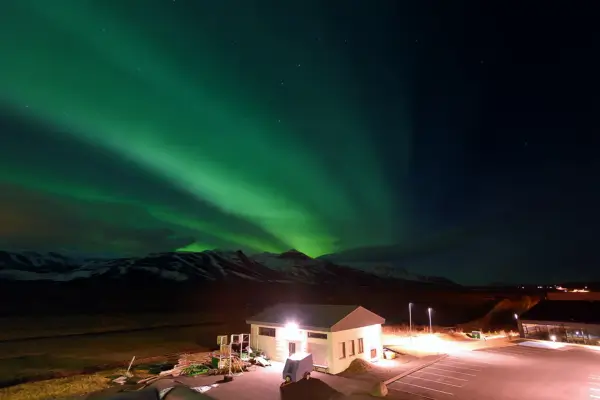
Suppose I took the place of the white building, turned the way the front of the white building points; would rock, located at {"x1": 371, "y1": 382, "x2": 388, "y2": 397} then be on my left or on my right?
on my left

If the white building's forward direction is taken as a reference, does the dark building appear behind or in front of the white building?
behind

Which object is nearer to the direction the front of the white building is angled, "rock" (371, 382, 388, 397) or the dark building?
the rock
